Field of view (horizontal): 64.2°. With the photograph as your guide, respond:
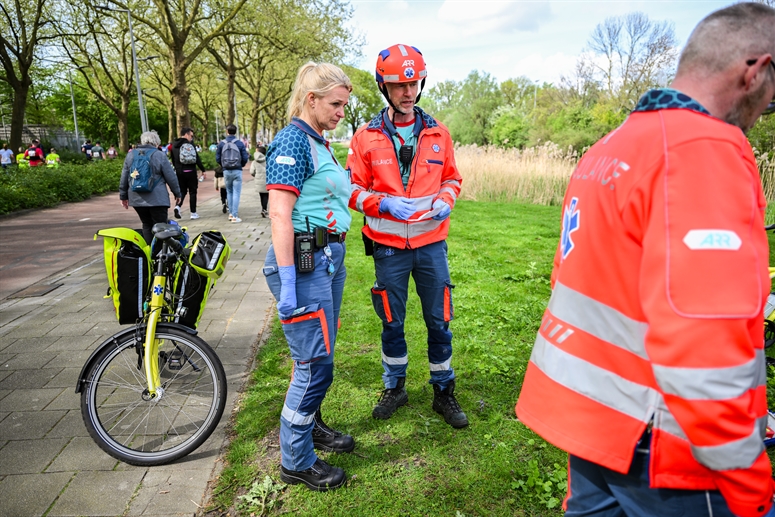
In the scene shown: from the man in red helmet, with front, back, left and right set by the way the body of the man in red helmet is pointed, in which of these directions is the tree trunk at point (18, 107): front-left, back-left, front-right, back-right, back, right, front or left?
back-right

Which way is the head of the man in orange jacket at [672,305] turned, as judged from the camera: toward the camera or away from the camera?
away from the camera

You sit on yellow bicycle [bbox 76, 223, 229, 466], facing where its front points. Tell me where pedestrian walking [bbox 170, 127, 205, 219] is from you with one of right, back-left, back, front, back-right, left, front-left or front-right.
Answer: back

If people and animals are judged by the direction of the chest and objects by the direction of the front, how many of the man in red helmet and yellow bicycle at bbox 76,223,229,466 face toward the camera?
2

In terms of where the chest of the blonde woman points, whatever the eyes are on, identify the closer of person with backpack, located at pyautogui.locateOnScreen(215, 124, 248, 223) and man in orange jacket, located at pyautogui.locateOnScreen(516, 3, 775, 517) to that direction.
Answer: the man in orange jacket

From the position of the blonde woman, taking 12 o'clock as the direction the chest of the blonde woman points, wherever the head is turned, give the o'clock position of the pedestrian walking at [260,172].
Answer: The pedestrian walking is roughly at 9 o'clock from the blonde woman.

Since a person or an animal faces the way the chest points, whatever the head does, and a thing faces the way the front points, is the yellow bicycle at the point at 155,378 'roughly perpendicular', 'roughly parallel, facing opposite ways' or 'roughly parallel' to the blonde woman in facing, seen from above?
roughly perpendicular

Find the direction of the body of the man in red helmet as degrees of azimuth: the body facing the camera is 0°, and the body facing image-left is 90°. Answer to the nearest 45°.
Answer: approximately 0°

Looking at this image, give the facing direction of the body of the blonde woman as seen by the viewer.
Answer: to the viewer's right

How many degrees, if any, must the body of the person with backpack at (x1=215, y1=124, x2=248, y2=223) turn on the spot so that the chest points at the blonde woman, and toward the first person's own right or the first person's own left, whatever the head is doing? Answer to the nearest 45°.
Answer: approximately 180°

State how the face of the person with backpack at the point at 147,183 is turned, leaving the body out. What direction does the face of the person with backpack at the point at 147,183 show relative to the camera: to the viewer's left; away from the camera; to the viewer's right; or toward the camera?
away from the camera
